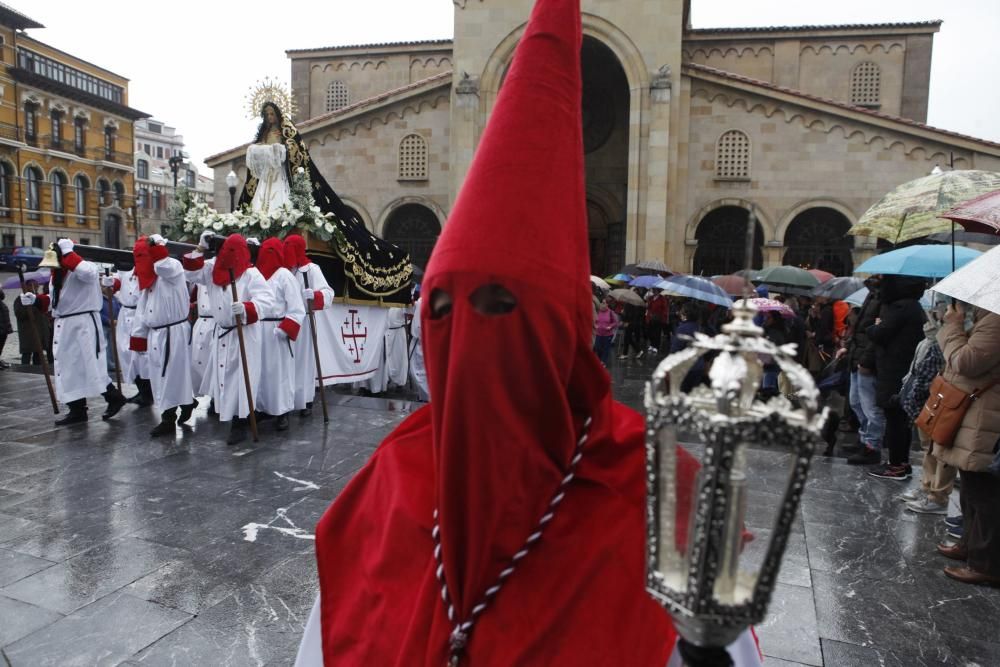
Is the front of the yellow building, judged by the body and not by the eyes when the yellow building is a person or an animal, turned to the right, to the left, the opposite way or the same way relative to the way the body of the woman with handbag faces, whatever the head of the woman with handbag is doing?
the opposite way

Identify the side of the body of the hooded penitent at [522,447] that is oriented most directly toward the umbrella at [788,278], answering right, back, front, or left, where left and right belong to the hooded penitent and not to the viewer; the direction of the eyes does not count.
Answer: back

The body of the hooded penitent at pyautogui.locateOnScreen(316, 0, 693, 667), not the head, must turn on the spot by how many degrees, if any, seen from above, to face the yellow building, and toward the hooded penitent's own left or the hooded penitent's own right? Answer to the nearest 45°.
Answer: approximately 90° to the hooded penitent's own right

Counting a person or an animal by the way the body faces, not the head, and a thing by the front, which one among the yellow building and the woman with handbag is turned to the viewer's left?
the woman with handbag

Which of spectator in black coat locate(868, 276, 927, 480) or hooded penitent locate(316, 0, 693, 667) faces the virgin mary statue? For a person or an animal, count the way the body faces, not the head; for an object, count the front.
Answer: the spectator in black coat

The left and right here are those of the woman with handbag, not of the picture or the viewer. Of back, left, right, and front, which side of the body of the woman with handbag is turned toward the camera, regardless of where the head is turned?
left

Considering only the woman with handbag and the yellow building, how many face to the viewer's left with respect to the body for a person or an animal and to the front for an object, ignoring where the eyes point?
1

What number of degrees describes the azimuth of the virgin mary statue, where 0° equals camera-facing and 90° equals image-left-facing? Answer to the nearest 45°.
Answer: approximately 45°

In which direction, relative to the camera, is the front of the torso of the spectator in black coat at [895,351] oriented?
to the viewer's left

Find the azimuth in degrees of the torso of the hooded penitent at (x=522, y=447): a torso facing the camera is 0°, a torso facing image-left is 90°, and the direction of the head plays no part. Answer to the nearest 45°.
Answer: approximately 45°

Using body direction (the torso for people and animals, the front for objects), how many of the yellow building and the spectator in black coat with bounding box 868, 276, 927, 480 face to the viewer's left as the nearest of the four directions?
1

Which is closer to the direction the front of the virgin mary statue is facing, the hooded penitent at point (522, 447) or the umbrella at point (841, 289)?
the hooded penitent

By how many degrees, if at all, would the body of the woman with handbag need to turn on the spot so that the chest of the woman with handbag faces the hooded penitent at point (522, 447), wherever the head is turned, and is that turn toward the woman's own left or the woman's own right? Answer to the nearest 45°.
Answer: approximately 90° to the woman's own left

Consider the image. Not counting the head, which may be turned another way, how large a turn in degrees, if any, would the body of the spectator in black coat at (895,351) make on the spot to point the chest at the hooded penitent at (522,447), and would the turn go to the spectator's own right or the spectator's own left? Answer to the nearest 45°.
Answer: approximately 90° to the spectator's own left

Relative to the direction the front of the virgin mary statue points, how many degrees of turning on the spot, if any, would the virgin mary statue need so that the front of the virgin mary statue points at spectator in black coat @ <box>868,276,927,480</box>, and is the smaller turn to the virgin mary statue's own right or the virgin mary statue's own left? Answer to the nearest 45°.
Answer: approximately 90° to the virgin mary statue's own left

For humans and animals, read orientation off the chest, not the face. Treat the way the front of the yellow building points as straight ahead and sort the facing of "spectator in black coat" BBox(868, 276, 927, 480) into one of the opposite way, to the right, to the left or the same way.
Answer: the opposite way
